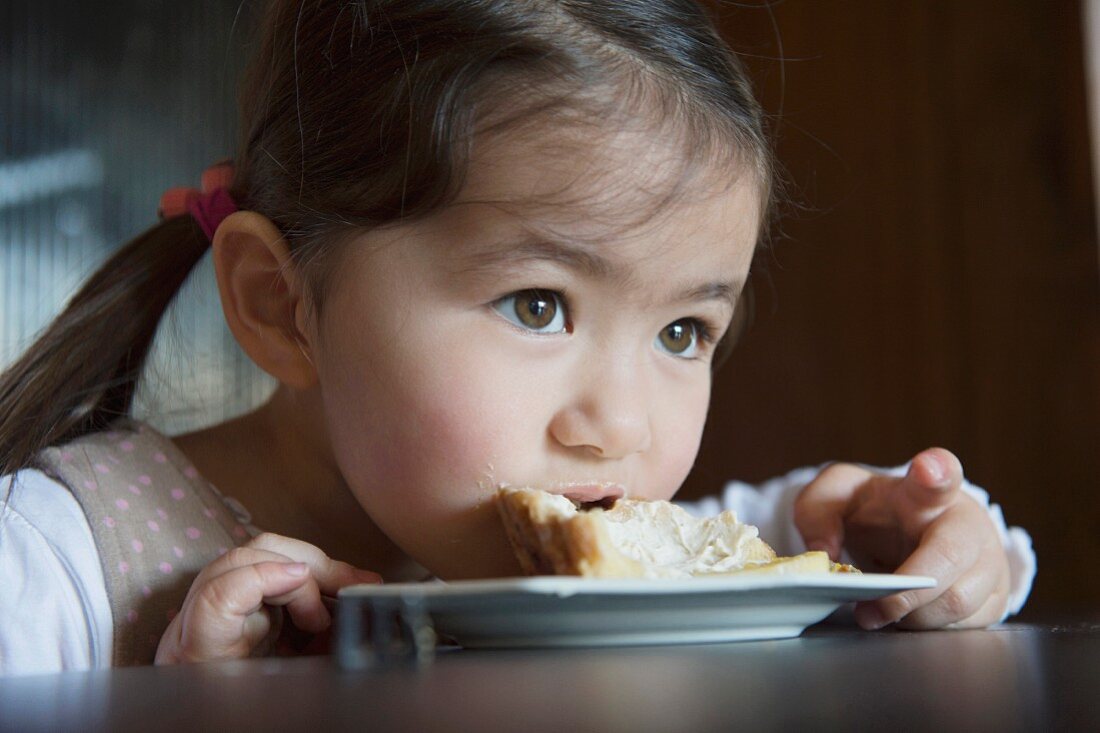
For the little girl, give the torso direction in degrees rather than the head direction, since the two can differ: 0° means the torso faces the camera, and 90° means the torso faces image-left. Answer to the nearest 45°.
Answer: approximately 315°

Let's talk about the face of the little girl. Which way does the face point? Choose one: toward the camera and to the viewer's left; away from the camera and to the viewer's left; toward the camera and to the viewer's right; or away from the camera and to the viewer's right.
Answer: toward the camera and to the viewer's right
